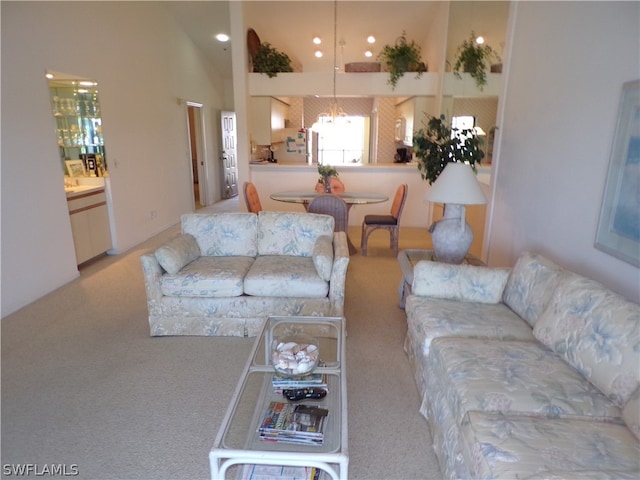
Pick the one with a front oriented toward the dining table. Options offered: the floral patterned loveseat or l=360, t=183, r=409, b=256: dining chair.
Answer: the dining chair

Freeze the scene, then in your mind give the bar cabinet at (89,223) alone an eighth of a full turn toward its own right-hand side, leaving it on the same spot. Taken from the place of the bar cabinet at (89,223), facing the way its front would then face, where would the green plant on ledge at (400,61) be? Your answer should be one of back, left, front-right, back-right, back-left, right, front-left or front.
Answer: left

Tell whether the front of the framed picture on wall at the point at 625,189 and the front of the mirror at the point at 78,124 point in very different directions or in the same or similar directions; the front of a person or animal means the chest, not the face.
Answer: very different directions

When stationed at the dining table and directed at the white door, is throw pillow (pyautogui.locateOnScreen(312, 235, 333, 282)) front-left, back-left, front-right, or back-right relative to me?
back-left

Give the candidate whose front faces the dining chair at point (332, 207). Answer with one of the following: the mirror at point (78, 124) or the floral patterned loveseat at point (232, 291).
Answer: the mirror

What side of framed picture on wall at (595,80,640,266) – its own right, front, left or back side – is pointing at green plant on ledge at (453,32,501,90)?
right

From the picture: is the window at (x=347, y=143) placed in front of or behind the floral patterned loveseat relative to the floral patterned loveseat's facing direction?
behind

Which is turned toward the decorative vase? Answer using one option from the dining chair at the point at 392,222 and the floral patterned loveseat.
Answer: the dining chair

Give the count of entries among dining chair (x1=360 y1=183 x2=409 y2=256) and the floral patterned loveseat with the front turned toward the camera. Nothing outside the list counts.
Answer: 1

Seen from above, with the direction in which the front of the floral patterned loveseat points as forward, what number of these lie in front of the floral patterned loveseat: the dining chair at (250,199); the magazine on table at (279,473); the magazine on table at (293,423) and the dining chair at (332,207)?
2

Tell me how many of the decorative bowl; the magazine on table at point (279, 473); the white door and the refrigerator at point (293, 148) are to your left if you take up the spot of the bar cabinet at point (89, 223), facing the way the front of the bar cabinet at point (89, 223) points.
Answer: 2

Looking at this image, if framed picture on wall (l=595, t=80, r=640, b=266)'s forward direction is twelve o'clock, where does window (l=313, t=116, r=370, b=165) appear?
The window is roughly at 3 o'clock from the framed picture on wall.

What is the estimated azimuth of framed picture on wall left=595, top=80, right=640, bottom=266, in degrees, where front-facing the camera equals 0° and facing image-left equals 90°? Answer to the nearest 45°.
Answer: approximately 45°

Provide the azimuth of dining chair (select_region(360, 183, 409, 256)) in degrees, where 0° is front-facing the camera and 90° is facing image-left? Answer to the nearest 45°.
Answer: approximately 90°
